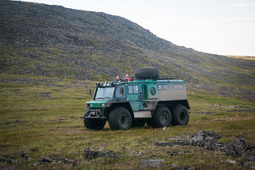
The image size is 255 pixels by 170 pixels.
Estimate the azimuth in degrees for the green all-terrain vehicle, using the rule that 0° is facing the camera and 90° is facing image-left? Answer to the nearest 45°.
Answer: approximately 45°
